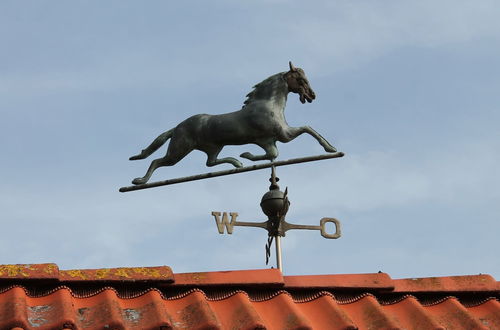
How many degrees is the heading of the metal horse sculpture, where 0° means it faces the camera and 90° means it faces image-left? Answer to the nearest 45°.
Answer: approximately 270°
